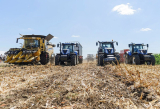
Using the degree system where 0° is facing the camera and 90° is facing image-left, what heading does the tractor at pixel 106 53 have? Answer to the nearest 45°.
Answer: approximately 0°

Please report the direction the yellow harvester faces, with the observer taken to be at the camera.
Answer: facing the viewer and to the left of the viewer

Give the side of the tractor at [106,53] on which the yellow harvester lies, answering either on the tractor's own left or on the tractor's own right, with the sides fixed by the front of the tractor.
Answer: on the tractor's own right

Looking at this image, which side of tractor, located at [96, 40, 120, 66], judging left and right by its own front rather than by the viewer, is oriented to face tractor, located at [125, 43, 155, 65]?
left

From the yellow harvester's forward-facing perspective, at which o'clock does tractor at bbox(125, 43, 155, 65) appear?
The tractor is roughly at 8 o'clock from the yellow harvester.

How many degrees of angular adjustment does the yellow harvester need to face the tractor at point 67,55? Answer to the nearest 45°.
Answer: approximately 135° to its left

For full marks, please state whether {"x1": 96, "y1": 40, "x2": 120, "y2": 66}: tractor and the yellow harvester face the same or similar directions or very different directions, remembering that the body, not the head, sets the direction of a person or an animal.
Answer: same or similar directions

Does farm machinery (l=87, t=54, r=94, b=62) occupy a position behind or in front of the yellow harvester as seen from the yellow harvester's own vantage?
behind

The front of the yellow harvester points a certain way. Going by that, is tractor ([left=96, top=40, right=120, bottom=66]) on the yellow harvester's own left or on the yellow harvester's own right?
on the yellow harvester's own left

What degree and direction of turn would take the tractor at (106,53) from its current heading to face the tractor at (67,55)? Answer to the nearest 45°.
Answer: approximately 90° to its right

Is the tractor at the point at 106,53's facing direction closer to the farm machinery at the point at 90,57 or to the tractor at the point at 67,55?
the tractor

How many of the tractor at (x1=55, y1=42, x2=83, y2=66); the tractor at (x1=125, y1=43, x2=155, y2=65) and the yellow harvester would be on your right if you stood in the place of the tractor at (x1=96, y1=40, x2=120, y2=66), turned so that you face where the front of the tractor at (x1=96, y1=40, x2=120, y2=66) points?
2

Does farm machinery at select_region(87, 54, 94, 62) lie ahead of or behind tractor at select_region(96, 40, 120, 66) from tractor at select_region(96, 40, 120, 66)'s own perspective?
behind

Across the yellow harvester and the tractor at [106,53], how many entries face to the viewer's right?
0
